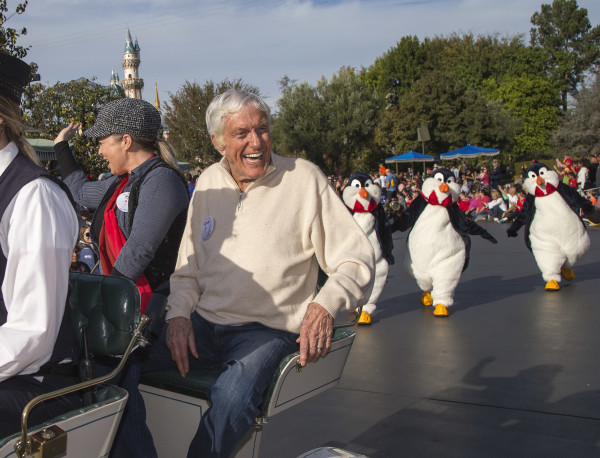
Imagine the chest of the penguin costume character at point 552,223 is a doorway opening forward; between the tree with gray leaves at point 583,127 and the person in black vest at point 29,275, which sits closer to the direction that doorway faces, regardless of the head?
the person in black vest

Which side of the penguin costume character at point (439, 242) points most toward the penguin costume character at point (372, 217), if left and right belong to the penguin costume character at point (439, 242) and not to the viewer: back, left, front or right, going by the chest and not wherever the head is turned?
right

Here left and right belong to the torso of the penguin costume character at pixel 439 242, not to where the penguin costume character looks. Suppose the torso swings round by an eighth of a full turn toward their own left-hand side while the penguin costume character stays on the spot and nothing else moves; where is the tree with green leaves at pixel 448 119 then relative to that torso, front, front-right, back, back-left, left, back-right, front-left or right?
back-left

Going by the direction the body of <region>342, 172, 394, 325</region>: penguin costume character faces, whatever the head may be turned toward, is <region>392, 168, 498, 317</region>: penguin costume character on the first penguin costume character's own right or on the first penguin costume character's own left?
on the first penguin costume character's own left

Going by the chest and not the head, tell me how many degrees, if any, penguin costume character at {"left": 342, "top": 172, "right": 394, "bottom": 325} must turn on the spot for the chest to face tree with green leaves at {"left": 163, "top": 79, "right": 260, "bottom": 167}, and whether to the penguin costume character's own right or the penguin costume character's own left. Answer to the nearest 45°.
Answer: approximately 180°
